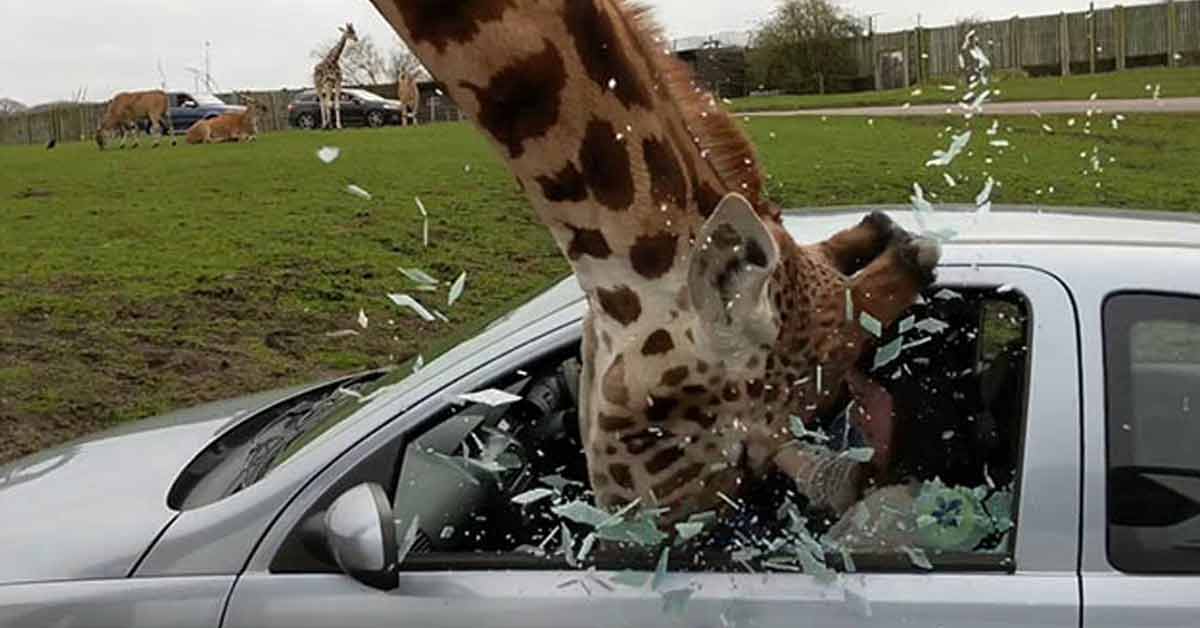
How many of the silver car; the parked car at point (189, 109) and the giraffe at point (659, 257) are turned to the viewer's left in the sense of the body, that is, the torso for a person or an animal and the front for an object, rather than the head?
1

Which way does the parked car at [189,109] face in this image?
to the viewer's right

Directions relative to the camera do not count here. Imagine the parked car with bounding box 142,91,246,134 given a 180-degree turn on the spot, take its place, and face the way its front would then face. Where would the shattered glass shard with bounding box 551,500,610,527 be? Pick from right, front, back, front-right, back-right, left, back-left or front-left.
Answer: left

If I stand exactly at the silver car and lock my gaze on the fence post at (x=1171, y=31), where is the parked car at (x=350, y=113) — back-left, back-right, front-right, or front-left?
front-left

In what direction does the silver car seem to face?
to the viewer's left
